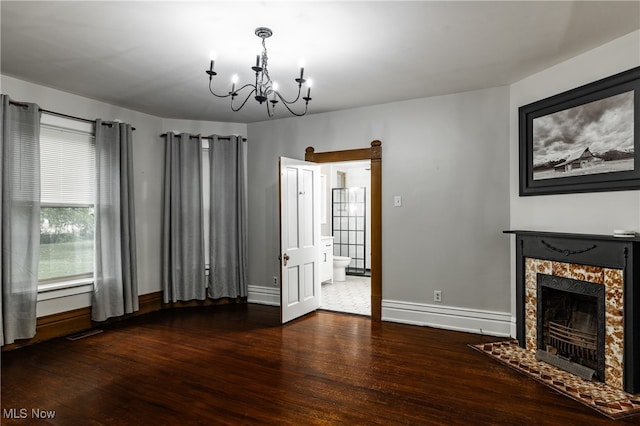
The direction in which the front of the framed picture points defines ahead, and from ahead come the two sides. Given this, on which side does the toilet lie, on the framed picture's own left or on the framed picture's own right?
on the framed picture's own right

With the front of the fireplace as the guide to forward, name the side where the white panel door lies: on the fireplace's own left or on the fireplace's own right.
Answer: on the fireplace's own right

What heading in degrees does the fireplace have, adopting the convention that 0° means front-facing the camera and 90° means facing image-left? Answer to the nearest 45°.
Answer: approximately 45°

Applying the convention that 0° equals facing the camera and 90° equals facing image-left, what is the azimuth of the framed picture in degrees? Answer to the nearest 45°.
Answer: approximately 45°

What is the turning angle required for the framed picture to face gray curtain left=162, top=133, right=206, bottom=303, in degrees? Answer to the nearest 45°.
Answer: approximately 45° to its right

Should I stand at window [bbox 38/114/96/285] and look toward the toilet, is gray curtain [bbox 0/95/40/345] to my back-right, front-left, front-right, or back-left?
back-right

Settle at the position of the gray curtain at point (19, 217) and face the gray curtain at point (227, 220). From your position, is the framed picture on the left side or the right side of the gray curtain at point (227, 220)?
right

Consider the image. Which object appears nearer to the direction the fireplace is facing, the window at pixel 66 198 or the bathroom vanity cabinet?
the window

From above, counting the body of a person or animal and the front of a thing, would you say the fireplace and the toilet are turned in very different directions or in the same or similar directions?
very different directions
